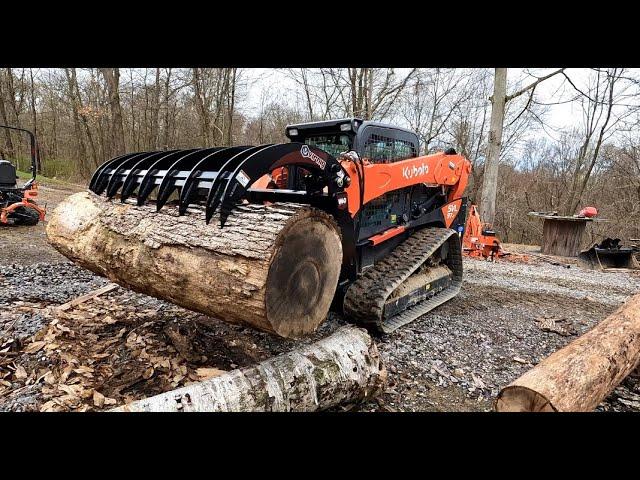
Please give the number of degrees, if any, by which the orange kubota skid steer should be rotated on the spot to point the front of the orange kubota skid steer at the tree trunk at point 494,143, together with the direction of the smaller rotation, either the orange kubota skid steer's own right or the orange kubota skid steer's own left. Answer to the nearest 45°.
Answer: approximately 180°

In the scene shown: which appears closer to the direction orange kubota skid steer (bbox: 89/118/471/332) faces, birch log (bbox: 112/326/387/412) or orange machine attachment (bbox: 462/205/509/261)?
the birch log

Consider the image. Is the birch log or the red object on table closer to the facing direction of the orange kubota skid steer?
the birch log

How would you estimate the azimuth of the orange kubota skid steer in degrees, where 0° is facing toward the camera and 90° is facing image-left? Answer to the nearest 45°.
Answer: approximately 45°

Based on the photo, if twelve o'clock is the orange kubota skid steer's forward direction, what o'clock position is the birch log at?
The birch log is roughly at 11 o'clock from the orange kubota skid steer.

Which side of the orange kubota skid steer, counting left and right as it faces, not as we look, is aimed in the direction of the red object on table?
back

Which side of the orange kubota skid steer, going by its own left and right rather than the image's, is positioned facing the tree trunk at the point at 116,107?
right

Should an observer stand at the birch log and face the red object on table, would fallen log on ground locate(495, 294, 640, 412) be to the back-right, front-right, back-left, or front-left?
front-right

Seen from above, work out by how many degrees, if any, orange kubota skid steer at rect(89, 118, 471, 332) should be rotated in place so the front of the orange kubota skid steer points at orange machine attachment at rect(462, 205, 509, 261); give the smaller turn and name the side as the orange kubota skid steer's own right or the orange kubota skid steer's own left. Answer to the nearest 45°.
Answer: approximately 180°
